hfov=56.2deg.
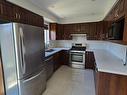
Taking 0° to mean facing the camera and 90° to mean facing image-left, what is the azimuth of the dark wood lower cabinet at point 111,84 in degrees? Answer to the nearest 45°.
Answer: approximately 45°

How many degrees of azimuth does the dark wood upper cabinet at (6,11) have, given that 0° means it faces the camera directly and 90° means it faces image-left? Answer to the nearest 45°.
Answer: approximately 315°

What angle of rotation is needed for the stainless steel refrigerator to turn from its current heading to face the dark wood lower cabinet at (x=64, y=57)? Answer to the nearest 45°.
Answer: approximately 90° to its left

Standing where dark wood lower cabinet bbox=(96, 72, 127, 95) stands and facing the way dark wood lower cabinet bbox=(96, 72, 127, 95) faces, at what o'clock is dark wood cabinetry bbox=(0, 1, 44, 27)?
The dark wood cabinetry is roughly at 1 o'clock from the dark wood lower cabinet.
